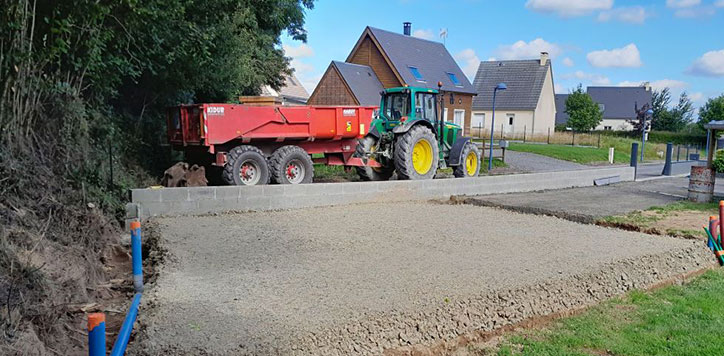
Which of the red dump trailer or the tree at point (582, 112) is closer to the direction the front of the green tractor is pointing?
the tree

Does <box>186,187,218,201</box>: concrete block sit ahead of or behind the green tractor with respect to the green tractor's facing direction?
behind

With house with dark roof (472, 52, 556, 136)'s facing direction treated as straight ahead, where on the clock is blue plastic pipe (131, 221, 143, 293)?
The blue plastic pipe is roughly at 12 o'clock from the house with dark roof.

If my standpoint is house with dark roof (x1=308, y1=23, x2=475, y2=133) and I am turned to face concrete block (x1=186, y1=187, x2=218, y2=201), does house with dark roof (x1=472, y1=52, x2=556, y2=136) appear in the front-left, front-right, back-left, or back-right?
back-left

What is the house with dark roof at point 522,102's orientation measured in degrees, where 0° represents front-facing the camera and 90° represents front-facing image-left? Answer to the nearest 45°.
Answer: approximately 0°

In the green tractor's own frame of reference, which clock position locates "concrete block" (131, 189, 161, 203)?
The concrete block is roughly at 6 o'clock from the green tractor.

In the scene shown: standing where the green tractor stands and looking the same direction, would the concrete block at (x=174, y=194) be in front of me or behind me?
behind

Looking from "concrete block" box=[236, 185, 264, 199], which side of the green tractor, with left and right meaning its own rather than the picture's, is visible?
back

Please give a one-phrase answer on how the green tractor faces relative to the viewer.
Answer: facing away from the viewer and to the right of the viewer

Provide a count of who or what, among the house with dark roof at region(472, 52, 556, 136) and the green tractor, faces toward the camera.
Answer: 1

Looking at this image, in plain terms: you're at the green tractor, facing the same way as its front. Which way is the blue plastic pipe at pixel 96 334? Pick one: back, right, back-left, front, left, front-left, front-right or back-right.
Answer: back-right

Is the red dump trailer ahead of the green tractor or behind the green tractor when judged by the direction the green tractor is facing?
behind
